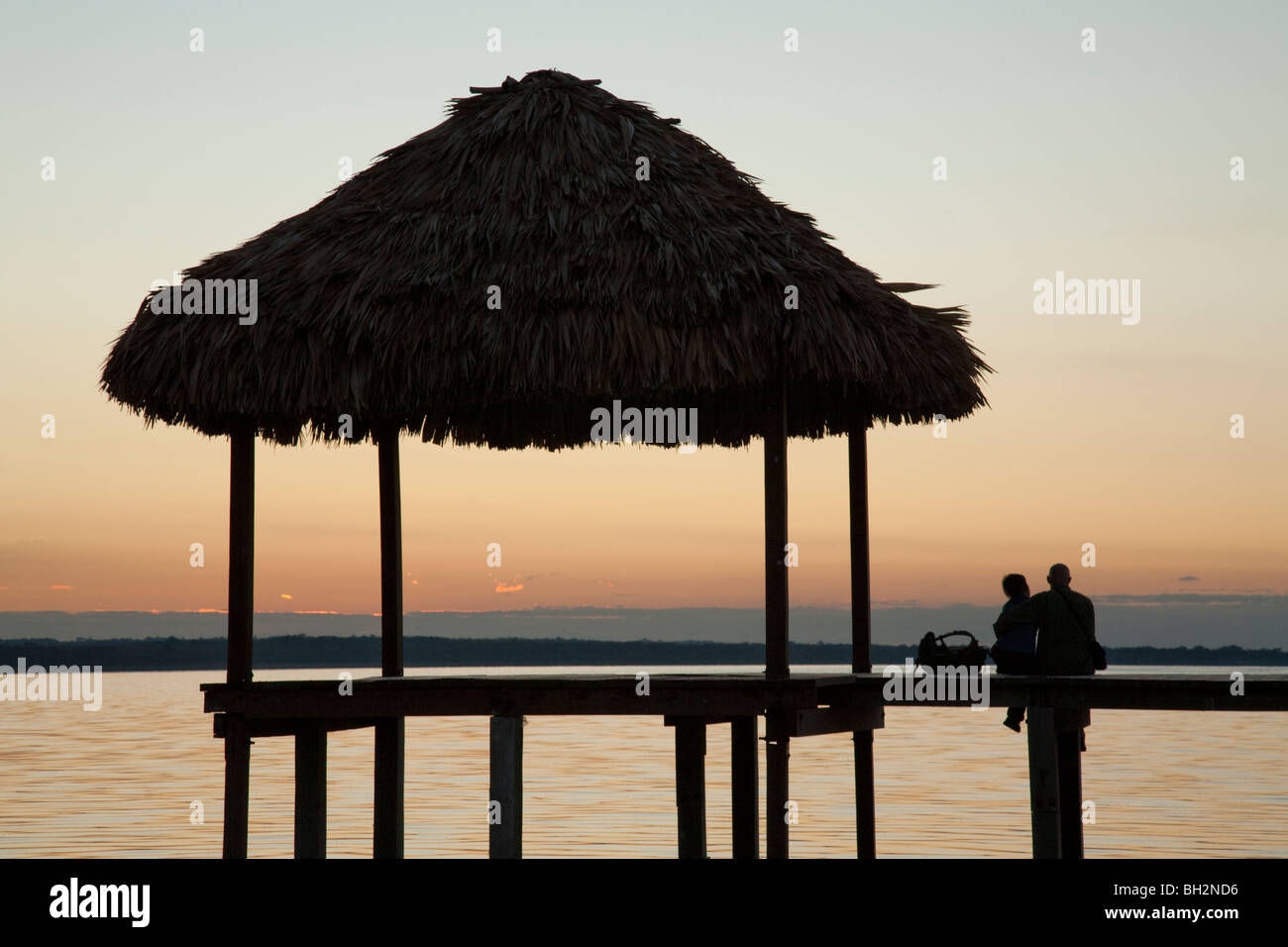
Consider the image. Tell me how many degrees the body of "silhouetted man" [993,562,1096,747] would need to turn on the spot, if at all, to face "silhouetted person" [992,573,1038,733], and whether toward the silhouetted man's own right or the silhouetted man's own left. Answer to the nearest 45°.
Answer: approximately 45° to the silhouetted man's own left

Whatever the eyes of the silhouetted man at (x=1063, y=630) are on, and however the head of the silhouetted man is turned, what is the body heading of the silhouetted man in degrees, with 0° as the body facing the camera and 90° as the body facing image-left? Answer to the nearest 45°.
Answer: approximately 180°
